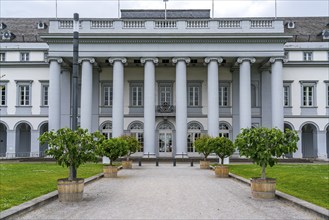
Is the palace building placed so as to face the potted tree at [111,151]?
yes

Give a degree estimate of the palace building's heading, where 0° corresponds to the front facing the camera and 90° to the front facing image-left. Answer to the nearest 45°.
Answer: approximately 0°

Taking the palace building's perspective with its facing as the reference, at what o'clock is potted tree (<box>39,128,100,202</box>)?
The potted tree is roughly at 12 o'clock from the palace building.

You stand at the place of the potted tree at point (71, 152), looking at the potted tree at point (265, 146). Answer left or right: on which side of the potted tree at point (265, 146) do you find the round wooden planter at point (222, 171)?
left

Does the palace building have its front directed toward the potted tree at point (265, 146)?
yes
